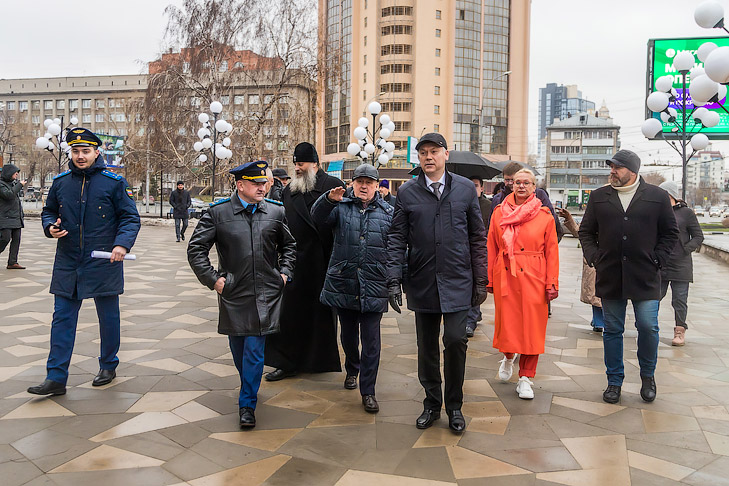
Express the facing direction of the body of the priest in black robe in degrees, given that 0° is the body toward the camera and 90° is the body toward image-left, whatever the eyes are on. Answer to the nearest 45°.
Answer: approximately 45°

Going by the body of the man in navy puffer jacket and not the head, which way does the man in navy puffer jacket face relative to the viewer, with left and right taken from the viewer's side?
facing the viewer

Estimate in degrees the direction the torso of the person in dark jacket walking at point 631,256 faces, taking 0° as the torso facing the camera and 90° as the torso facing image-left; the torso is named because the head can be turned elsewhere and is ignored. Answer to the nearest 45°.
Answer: approximately 0°

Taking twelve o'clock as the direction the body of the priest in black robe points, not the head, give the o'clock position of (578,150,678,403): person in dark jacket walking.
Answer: The person in dark jacket walking is roughly at 8 o'clock from the priest in black robe.

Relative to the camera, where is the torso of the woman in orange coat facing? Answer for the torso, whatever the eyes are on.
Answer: toward the camera

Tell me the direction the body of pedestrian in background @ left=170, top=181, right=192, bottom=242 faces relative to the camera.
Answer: toward the camera

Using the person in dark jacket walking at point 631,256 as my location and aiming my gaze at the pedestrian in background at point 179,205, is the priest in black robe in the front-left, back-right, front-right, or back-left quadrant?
front-left

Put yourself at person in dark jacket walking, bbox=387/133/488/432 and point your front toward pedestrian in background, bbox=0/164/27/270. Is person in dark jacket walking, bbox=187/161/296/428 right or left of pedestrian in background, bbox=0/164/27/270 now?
left

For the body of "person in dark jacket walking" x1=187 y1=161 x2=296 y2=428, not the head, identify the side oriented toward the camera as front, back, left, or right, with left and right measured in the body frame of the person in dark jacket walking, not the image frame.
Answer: front

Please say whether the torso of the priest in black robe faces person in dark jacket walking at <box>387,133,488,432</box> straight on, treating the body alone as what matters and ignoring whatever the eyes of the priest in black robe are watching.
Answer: no

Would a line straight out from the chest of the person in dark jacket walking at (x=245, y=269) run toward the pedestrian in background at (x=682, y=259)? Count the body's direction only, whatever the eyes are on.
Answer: no

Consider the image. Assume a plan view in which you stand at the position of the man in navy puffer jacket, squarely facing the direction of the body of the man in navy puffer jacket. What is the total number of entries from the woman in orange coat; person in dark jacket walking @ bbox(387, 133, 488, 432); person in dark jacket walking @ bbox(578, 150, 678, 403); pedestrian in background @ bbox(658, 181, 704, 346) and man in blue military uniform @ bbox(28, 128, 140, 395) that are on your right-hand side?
1

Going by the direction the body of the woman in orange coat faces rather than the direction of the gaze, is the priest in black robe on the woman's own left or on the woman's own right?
on the woman's own right

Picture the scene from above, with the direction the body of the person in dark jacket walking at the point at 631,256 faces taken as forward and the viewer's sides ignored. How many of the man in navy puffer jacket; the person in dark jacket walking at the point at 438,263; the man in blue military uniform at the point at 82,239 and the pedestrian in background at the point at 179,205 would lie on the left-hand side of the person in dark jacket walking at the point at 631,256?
0

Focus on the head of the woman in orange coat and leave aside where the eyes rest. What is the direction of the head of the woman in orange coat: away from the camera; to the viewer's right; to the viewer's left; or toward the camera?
toward the camera

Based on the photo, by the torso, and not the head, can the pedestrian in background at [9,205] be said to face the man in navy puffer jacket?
no
